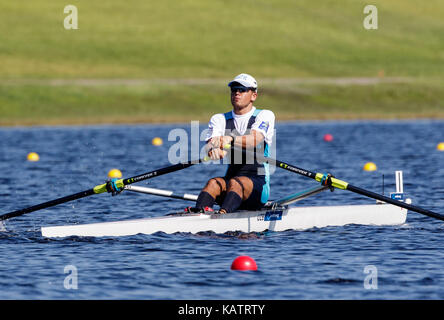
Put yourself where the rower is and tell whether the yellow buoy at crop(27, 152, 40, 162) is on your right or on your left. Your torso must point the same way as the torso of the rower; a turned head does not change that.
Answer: on your right

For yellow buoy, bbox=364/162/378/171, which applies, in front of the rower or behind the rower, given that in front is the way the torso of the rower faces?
behind

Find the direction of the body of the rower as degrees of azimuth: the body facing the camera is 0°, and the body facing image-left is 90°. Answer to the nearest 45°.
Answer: approximately 45°
